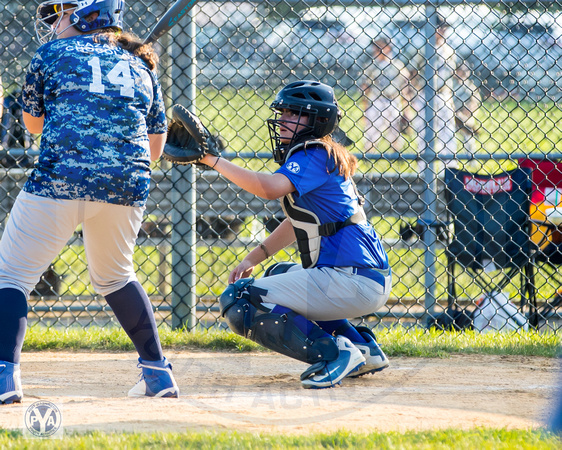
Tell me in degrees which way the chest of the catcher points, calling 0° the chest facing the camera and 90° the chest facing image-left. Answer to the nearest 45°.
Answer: approximately 90°

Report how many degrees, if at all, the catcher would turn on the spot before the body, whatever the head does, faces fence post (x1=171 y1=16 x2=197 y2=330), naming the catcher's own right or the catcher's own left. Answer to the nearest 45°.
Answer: approximately 45° to the catcher's own right

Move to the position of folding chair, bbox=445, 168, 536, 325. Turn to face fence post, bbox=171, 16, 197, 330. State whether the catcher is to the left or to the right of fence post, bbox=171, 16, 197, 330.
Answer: left

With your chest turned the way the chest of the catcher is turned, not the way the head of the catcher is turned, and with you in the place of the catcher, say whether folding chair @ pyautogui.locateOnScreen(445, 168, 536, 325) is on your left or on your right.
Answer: on your right

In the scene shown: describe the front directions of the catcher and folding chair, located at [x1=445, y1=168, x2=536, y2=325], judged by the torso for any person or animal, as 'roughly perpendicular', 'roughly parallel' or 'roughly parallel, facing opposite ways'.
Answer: roughly perpendicular

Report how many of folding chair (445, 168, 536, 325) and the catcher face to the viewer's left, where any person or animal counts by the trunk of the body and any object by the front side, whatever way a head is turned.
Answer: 1

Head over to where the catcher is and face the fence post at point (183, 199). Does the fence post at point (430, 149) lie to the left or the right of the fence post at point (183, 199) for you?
right
